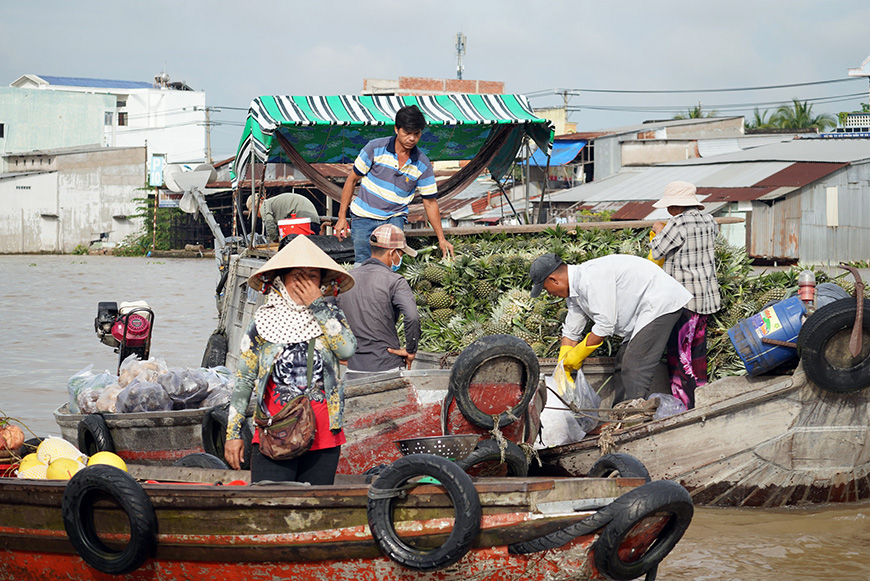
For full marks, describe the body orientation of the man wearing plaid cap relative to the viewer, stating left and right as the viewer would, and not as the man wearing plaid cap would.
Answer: facing away from the viewer and to the right of the viewer

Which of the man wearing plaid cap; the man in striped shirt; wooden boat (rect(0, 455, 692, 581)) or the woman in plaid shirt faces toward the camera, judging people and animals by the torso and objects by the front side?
the man in striped shirt

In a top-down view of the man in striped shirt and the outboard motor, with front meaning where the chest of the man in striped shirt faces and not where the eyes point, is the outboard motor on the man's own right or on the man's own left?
on the man's own right

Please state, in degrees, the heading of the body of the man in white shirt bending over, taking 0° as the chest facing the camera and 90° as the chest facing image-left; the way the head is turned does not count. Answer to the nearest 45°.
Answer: approximately 90°

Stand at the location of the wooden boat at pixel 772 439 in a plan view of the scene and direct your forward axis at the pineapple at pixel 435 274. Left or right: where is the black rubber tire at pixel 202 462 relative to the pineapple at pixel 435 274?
left

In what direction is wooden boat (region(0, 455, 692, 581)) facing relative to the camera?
to the viewer's right

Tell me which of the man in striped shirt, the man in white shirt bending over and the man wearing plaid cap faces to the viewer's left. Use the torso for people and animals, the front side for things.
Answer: the man in white shirt bending over

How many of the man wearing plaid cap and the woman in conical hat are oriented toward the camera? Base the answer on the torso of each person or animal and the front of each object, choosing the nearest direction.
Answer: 1

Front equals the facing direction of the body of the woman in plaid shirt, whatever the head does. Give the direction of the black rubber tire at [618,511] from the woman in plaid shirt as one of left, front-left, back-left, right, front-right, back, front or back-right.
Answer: back-left

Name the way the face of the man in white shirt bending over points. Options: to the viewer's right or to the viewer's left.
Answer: to the viewer's left

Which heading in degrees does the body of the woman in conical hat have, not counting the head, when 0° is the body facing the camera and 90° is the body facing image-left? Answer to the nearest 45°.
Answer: approximately 0°

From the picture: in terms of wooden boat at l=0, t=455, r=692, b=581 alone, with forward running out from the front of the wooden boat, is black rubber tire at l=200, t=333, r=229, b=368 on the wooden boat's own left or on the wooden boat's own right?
on the wooden boat's own left

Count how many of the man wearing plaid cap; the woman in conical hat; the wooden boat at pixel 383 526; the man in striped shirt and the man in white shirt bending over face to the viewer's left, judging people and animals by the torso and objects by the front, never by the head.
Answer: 1
